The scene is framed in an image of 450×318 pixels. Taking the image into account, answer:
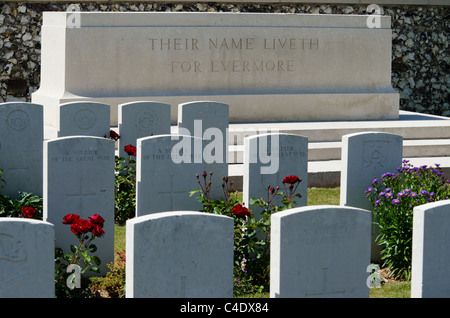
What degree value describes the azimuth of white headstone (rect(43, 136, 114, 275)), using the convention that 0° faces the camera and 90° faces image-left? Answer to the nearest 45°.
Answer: approximately 0°

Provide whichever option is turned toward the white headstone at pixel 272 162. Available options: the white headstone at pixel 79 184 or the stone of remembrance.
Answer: the stone of remembrance

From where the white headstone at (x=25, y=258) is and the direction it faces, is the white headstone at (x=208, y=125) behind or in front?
behind

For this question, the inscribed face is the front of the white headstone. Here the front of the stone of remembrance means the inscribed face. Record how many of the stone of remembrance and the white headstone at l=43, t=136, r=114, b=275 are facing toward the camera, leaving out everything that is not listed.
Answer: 2

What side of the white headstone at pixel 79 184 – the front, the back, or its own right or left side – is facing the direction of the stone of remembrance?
back

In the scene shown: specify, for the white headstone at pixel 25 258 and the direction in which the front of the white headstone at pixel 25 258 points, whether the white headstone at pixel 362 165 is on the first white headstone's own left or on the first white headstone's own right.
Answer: on the first white headstone's own left

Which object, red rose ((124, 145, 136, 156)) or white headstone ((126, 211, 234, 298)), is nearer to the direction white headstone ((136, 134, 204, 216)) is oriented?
the white headstone

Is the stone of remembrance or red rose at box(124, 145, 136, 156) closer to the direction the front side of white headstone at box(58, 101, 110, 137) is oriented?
the red rose

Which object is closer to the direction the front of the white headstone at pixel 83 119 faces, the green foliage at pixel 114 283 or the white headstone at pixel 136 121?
the green foliage

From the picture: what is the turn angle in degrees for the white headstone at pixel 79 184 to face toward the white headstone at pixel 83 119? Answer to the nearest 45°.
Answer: approximately 180°

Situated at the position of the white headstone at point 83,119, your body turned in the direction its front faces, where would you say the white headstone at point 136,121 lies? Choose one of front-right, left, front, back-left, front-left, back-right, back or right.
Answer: left
